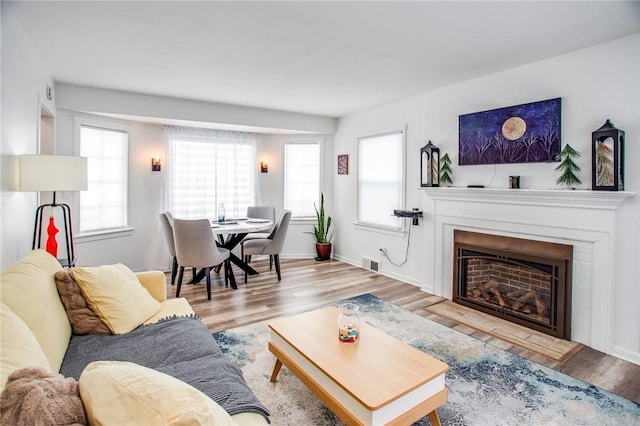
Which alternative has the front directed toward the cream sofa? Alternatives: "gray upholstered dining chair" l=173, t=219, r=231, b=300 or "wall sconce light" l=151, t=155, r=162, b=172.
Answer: the wall sconce light

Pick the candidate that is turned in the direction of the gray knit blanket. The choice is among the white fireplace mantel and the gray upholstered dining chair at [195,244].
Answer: the white fireplace mantel

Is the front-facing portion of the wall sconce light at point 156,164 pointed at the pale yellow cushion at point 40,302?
yes

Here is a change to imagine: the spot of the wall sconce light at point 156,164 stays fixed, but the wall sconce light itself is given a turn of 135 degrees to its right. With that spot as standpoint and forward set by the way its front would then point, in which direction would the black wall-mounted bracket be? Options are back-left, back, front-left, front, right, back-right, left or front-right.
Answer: back

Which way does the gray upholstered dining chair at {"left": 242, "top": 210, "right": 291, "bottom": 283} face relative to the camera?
to the viewer's left

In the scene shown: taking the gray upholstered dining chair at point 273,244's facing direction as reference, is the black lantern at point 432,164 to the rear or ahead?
to the rear

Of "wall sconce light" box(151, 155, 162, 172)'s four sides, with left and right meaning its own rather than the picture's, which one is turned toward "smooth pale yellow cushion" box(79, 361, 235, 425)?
front

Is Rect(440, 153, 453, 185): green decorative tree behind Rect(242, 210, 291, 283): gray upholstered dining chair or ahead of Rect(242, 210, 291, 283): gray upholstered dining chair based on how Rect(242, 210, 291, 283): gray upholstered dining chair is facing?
behind

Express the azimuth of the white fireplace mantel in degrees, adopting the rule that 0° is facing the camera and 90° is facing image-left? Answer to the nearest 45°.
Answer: approximately 45°

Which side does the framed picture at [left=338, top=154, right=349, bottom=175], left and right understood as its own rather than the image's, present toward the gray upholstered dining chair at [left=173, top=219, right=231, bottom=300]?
front

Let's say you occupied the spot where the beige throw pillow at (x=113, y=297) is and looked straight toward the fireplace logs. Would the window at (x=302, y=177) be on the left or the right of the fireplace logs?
left

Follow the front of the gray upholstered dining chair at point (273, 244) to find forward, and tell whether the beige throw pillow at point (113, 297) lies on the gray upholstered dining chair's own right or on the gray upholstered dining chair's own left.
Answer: on the gray upholstered dining chair's own left
